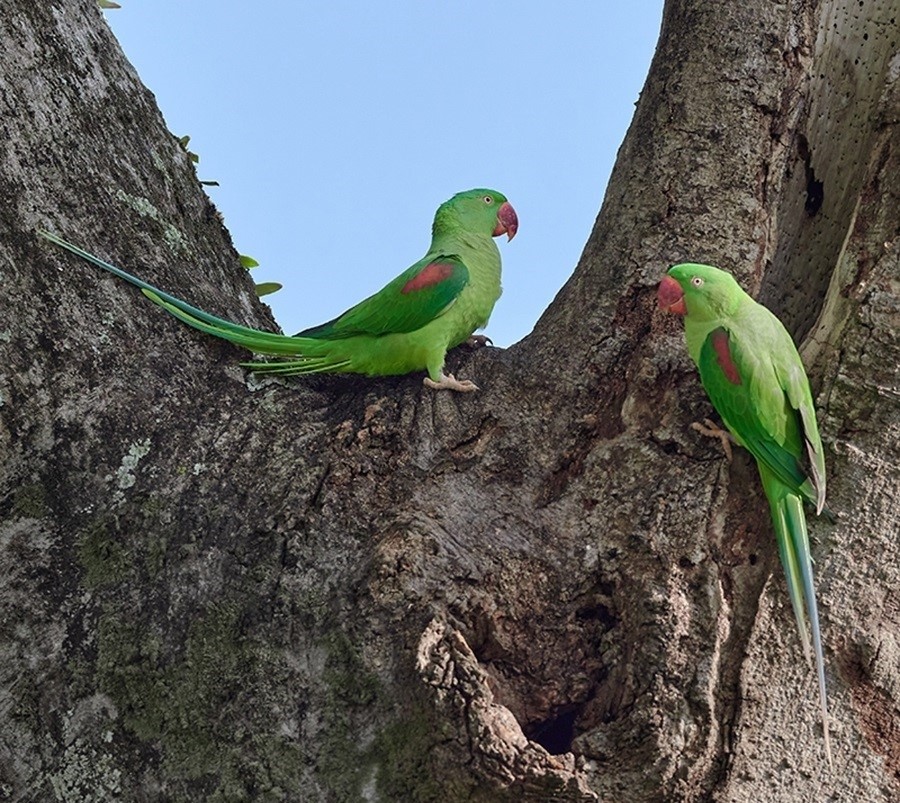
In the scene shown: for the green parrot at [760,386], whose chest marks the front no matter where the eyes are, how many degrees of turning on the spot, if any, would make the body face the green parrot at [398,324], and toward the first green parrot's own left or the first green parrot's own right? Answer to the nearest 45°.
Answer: approximately 45° to the first green parrot's own left

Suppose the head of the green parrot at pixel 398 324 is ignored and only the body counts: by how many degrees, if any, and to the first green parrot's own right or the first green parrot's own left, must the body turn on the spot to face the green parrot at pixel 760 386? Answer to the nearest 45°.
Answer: approximately 45° to the first green parrot's own right

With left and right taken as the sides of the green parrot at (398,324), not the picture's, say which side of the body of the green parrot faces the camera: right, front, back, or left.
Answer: right

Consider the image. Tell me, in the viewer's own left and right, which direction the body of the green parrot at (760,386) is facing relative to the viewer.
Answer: facing away from the viewer and to the left of the viewer

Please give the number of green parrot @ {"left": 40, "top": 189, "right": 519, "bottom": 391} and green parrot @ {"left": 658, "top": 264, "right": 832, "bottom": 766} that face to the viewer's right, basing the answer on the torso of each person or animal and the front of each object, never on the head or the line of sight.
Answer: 1
